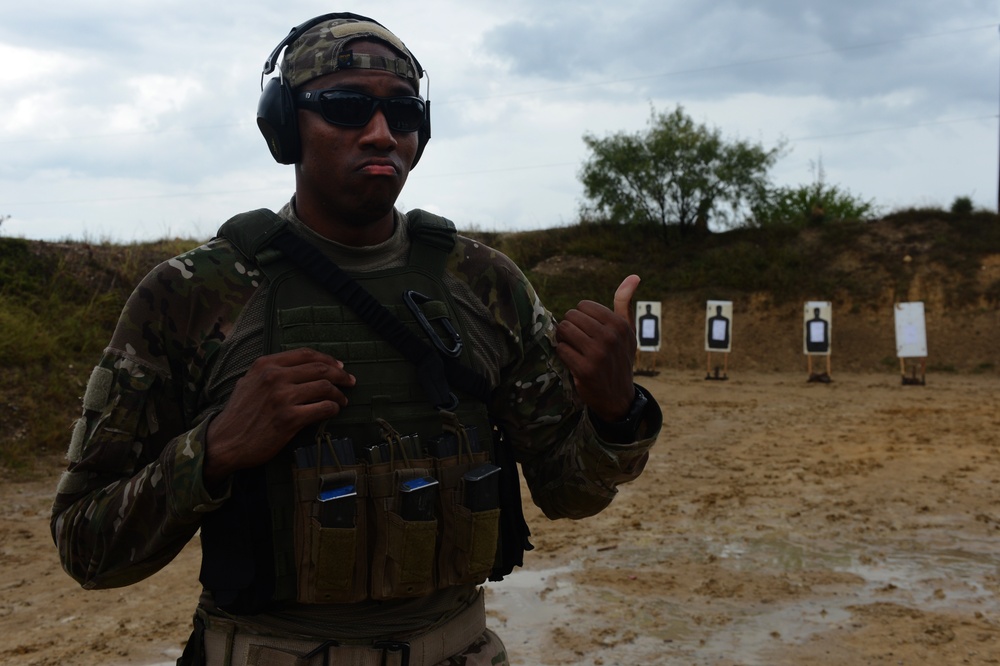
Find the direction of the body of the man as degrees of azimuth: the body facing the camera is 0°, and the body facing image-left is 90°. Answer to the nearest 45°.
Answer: approximately 315°

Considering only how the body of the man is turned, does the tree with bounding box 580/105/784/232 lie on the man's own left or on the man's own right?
on the man's own left
